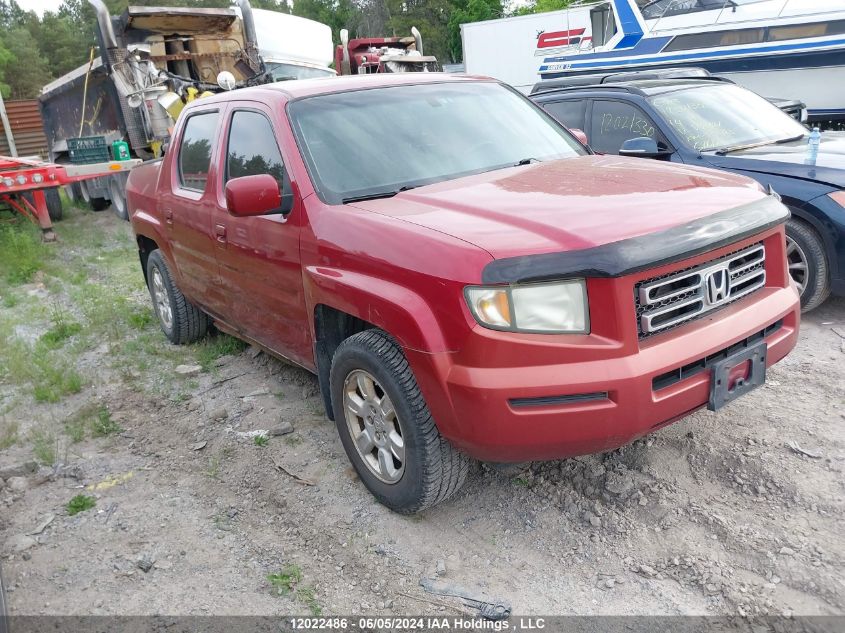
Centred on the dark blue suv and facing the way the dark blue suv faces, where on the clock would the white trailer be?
The white trailer is roughly at 7 o'clock from the dark blue suv.

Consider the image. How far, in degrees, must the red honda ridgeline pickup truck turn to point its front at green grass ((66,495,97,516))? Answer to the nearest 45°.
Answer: approximately 135° to its right

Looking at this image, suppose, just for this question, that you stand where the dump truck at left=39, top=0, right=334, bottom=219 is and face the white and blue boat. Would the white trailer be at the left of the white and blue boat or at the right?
left

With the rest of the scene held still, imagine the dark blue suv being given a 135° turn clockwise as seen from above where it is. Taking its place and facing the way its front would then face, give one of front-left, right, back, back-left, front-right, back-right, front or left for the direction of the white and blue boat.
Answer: right

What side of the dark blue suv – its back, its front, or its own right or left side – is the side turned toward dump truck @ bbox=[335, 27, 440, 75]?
back

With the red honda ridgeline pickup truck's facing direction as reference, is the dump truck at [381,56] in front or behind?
behind

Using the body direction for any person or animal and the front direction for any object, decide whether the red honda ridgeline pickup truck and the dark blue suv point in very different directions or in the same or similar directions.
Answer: same or similar directions

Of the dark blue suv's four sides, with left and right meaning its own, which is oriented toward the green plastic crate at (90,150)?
back

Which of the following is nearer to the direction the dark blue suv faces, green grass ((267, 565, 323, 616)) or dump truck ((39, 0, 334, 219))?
the green grass

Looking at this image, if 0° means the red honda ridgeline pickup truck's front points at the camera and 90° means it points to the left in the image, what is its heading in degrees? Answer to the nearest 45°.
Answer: approximately 315°

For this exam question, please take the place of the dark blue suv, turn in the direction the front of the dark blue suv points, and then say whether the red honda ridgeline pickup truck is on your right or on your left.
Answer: on your right

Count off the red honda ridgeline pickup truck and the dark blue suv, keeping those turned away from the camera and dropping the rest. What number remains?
0

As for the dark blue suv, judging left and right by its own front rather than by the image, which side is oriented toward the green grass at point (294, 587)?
right

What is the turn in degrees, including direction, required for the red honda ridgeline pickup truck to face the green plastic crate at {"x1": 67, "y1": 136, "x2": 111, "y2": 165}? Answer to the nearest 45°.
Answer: approximately 180°
